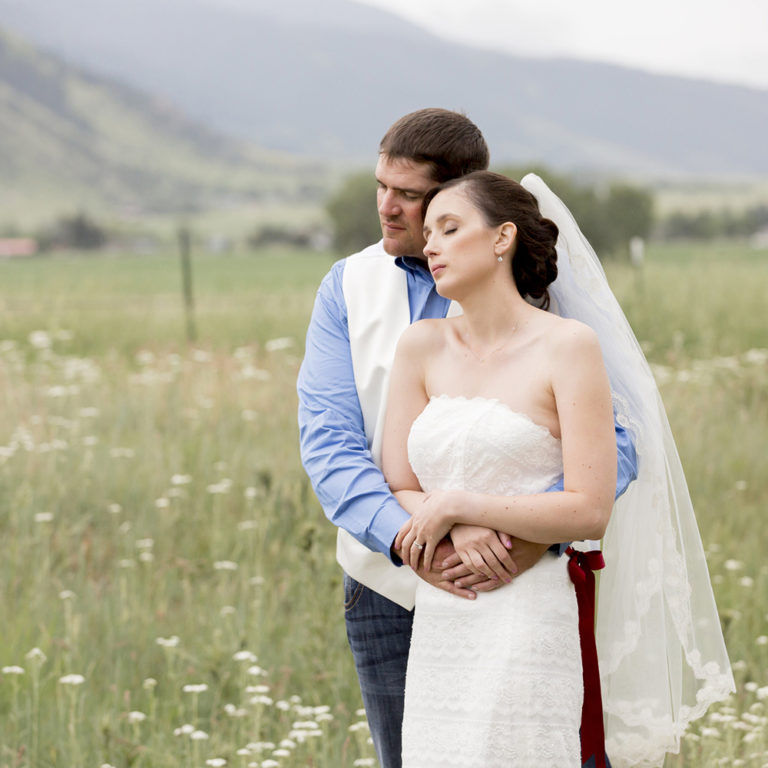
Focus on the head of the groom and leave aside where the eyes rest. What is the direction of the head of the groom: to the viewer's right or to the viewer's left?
to the viewer's left

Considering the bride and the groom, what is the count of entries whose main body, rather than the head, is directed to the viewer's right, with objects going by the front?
0

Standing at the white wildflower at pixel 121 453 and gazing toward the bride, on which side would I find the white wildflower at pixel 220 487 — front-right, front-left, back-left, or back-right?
front-left

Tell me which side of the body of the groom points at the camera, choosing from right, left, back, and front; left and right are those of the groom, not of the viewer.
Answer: front

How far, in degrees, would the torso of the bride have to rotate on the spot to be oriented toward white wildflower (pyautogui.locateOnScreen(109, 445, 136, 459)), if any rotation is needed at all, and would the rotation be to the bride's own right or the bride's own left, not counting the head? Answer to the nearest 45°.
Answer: approximately 90° to the bride's own right

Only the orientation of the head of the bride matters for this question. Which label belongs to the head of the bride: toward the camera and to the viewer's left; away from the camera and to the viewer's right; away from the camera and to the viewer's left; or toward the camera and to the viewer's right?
toward the camera and to the viewer's left

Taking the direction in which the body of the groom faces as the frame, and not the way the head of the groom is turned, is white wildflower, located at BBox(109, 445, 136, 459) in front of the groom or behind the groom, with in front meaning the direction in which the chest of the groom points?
behind

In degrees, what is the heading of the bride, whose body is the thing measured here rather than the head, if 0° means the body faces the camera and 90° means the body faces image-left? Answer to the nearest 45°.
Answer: approximately 45°
